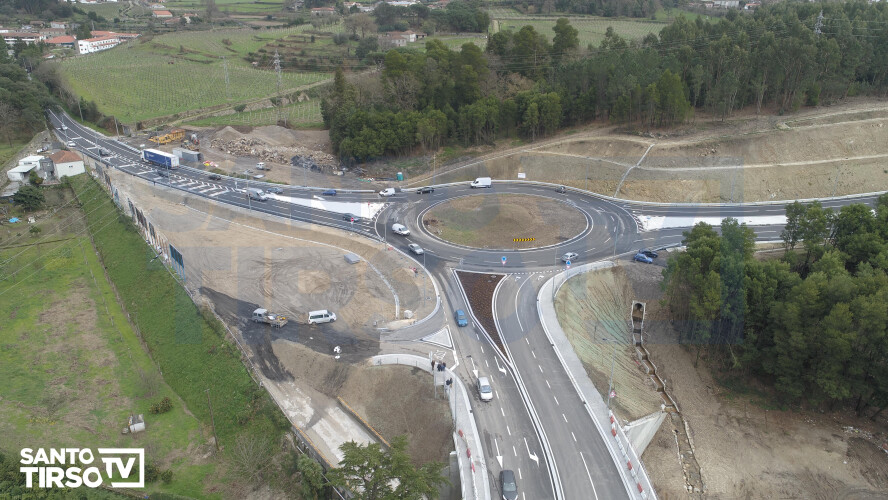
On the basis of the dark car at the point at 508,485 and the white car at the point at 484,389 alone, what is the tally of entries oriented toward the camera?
2

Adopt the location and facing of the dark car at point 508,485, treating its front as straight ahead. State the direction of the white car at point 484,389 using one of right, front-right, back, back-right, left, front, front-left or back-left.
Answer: back

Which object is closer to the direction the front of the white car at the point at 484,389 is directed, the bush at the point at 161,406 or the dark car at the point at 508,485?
the dark car

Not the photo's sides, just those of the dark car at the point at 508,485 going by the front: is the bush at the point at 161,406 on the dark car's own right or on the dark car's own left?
on the dark car's own right

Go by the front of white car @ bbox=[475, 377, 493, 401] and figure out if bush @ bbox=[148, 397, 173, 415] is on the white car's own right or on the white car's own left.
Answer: on the white car's own right

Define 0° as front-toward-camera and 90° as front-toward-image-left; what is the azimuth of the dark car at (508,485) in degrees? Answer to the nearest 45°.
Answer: approximately 0°

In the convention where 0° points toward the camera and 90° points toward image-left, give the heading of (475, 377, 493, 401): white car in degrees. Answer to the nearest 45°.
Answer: approximately 0°

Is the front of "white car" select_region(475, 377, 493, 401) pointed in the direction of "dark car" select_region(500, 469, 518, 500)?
yes
